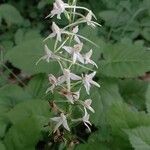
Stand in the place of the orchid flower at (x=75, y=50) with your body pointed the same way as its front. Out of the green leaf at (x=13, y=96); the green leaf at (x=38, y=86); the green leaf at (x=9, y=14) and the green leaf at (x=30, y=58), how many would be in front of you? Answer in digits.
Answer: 0

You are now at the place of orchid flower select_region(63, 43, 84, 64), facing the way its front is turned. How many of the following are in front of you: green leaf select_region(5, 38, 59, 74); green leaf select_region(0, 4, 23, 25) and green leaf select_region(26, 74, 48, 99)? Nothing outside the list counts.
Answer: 0

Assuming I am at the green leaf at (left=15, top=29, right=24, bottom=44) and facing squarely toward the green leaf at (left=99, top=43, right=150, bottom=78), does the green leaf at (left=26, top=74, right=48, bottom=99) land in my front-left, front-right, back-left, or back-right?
front-right

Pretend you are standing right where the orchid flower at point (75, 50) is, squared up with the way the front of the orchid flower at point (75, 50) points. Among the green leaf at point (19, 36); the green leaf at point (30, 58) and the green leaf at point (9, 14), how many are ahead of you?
0

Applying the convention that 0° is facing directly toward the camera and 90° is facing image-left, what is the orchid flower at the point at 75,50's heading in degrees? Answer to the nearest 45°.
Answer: approximately 0°
